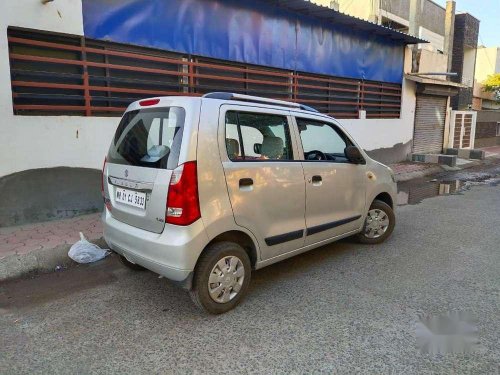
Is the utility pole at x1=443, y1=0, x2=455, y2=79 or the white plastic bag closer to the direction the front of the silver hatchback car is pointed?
the utility pole

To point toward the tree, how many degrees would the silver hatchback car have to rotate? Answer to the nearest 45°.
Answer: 0° — it already faces it

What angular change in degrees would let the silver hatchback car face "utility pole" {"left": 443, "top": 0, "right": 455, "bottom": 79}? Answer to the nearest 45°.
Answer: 0° — it already faces it

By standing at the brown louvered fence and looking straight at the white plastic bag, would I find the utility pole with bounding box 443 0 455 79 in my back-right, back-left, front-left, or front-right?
back-left

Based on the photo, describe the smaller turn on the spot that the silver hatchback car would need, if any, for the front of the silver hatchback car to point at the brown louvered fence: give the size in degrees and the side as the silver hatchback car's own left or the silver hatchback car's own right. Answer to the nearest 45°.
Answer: approximately 90° to the silver hatchback car's own left

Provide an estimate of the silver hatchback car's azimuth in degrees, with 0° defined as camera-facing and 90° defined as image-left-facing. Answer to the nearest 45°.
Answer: approximately 225°
